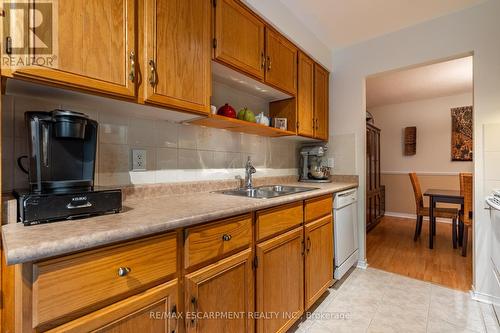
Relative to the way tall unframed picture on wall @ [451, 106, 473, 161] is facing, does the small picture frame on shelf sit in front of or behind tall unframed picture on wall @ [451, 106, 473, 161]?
in front

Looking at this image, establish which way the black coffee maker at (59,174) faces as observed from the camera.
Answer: facing the viewer

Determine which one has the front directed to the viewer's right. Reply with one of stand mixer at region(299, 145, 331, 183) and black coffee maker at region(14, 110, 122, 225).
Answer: the stand mixer

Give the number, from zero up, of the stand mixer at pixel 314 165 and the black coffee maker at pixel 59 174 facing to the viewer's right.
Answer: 1

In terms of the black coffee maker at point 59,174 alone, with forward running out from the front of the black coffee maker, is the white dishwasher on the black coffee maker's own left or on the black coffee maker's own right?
on the black coffee maker's own left

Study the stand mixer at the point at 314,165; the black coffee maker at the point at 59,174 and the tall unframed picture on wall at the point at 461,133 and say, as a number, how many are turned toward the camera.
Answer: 2

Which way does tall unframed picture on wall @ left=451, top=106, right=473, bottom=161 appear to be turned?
toward the camera

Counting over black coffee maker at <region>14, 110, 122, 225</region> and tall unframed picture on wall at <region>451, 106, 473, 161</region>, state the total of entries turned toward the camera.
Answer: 2

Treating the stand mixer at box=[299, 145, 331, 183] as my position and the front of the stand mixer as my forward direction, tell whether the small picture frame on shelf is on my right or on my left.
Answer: on my right

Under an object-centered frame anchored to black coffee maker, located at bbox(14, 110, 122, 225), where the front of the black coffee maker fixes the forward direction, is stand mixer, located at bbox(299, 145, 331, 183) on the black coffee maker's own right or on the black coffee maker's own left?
on the black coffee maker's own left

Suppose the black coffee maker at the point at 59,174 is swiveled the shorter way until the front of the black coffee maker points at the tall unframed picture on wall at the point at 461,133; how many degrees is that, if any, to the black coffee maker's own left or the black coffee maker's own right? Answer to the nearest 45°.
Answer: approximately 90° to the black coffee maker's own left

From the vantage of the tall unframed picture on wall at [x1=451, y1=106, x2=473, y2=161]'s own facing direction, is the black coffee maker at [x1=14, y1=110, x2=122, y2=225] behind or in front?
in front
